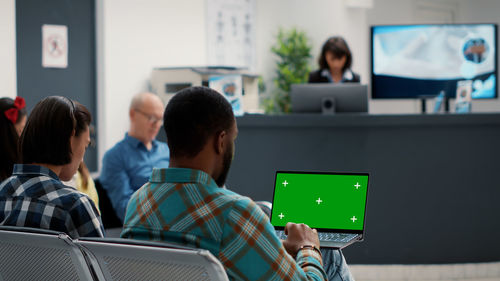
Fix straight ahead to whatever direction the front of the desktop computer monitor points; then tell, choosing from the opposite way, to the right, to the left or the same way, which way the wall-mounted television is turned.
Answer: the opposite way

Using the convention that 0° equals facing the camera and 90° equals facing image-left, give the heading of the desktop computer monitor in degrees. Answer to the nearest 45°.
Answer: approximately 180°

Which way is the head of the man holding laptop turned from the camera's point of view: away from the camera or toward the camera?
away from the camera

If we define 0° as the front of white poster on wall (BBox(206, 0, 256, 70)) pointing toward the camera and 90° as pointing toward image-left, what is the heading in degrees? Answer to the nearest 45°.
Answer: approximately 0°

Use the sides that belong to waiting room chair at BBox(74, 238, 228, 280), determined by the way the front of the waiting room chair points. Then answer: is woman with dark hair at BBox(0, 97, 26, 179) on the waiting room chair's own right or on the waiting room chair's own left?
on the waiting room chair's own left

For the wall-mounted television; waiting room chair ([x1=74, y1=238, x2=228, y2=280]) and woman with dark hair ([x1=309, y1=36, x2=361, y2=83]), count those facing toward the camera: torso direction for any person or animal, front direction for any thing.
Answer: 2

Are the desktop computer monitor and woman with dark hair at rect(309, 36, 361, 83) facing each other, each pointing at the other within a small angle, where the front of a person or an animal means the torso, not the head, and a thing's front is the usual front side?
yes

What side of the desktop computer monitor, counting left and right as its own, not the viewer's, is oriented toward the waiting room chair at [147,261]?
back

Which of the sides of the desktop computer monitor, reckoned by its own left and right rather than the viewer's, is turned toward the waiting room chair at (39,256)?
back

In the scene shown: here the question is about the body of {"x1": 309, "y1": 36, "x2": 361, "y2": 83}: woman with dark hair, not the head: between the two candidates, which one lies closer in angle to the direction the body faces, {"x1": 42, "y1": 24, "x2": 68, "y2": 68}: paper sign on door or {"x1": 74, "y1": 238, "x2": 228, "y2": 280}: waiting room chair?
the waiting room chair

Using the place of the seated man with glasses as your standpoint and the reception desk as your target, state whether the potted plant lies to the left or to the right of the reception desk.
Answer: left

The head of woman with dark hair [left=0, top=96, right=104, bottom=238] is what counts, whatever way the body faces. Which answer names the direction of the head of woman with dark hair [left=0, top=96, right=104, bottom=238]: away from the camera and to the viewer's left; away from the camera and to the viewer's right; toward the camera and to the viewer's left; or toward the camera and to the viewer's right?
away from the camera and to the viewer's right

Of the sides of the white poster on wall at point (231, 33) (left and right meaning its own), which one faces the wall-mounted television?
left

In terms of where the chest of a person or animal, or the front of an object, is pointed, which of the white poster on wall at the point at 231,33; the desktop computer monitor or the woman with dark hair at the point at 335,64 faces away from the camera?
the desktop computer monitor
